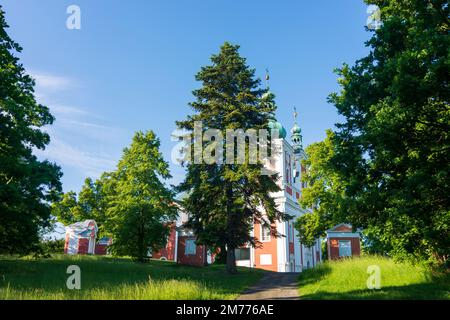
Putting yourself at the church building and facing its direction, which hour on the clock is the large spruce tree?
The large spruce tree is roughly at 2 o'clock from the church building.

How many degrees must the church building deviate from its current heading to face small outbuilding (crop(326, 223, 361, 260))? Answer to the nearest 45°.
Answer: approximately 90° to its left

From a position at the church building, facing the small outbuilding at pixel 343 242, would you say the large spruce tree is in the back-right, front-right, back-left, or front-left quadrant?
back-right

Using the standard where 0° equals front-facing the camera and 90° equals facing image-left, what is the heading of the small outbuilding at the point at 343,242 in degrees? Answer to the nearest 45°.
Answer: approximately 0°

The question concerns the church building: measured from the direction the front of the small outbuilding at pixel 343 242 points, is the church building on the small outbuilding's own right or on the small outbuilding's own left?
on the small outbuilding's own right

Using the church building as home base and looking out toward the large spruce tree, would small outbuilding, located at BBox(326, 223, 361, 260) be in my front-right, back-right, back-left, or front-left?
back-left

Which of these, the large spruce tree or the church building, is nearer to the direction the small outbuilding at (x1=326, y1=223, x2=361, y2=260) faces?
the large spruce tree

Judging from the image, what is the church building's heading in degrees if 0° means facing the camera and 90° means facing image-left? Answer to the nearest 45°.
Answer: approximately 315°
